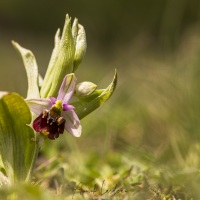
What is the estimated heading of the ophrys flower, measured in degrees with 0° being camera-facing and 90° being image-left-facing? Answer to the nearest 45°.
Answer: approximately 0°
